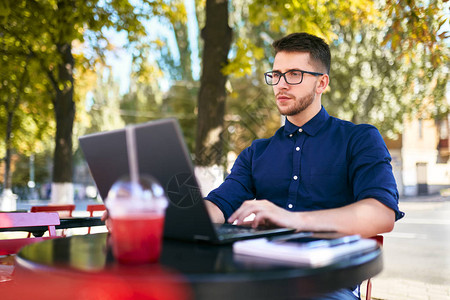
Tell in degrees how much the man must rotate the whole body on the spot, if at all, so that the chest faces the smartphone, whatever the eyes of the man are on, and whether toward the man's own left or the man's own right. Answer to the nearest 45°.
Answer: approximately 45° to the man's own left

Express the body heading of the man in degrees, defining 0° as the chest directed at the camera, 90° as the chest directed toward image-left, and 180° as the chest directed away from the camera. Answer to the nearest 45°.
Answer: approximately 45°

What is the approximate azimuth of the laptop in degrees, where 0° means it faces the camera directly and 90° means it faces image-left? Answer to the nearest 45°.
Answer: approximately 225°

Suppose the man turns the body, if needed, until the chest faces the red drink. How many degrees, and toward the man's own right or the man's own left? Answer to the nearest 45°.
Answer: approximately 45° to the man's own left

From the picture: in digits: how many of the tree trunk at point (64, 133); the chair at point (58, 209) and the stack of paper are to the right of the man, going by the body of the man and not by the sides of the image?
2

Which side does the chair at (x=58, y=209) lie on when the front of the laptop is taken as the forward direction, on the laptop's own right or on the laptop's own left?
on the laptop's own left

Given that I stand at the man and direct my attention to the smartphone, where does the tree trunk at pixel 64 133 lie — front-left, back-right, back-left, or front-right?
back-right

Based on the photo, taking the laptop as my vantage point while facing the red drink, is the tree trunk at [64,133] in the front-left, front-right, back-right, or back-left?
back-right

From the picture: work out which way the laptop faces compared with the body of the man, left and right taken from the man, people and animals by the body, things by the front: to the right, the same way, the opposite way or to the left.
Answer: the opposite way

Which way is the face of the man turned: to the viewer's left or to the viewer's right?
to the viewer's left

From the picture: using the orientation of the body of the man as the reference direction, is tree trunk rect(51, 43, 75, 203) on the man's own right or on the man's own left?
on the man's own right
